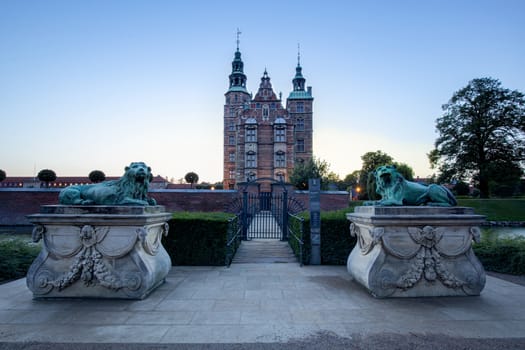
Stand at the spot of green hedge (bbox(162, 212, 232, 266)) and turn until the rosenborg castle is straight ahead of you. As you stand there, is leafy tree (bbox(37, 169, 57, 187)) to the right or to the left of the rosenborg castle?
left

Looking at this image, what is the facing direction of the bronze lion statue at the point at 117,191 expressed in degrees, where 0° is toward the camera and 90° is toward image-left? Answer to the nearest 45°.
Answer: approximately 270°

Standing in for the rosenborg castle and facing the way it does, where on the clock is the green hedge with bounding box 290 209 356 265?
The green hedge is roughly at 12 o'clock from the rosenborg castle.

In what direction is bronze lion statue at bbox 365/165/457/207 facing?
to the viewer's left

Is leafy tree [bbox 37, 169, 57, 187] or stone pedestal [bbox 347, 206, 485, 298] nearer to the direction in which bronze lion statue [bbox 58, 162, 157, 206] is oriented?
the stone pedestal

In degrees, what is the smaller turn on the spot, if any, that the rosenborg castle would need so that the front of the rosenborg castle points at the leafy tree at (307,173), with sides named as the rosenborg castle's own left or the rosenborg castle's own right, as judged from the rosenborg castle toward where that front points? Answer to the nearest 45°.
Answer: approximately 45° to the rosenborg castle's own left

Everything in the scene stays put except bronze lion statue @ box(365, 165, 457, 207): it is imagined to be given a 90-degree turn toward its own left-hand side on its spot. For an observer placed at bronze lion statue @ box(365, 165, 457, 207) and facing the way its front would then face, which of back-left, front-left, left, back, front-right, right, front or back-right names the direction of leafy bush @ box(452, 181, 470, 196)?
back

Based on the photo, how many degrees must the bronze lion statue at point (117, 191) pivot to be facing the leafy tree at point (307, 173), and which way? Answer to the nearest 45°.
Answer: approximately 45° to its left
